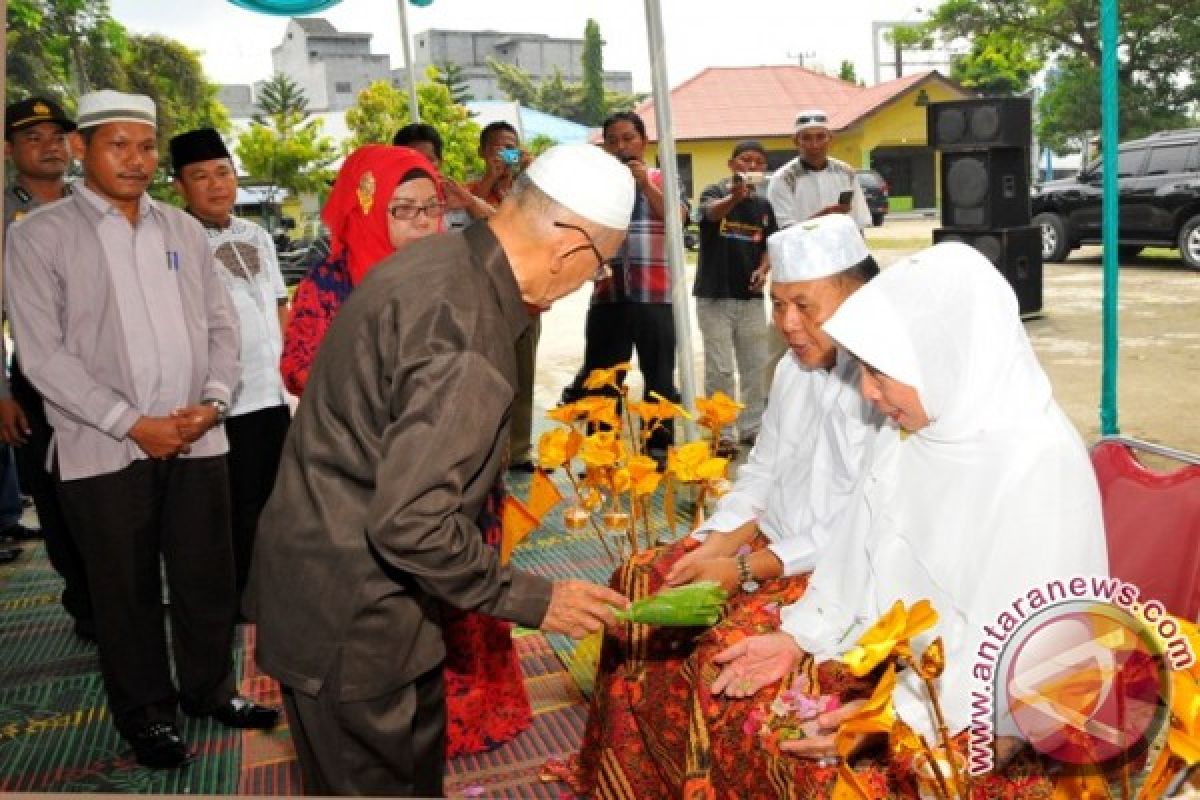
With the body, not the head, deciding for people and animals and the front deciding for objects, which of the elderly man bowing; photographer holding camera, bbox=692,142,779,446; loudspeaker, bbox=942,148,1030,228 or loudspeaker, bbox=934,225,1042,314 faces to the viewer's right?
the elderly man bowing

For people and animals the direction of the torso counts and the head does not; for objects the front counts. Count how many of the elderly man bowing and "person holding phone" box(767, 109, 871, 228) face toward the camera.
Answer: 1

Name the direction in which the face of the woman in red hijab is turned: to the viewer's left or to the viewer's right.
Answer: to the viewer's right

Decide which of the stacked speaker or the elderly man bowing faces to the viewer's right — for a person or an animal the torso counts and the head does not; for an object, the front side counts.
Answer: the elderly man bowing

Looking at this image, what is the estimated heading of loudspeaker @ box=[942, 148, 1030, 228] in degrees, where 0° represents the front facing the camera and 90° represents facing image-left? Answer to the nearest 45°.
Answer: approximately 45°

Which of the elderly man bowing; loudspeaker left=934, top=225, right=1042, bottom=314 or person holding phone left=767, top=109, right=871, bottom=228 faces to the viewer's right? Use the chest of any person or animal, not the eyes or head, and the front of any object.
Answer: the elderly man bowing

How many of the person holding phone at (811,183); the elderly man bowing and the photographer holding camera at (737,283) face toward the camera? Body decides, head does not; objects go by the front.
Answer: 2

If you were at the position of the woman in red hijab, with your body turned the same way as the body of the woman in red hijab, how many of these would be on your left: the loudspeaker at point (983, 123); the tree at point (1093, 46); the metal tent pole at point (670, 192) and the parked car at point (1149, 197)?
4

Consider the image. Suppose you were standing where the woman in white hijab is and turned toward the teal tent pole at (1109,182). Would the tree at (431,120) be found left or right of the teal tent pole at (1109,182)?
left

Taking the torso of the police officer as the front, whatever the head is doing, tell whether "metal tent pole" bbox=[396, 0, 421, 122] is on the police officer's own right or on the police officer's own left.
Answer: on the police officer's own left

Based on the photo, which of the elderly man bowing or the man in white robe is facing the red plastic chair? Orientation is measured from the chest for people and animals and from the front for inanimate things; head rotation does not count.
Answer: the elderly man bowing

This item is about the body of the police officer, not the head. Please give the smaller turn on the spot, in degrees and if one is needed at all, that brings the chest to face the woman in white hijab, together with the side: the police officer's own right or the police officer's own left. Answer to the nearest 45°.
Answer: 0° — they already face them

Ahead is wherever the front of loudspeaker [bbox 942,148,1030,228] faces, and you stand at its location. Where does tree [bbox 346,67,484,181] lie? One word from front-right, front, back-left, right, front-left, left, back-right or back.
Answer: right

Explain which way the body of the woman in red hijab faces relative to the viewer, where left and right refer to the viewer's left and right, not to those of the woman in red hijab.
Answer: facing the viewer and to the right of the viewer
